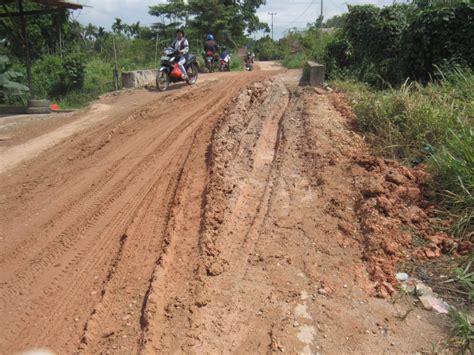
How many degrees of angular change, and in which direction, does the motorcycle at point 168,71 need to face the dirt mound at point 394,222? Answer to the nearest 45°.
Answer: approximately 45° to its left

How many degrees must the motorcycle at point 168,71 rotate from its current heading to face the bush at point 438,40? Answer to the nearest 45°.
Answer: approximately 90° to its left

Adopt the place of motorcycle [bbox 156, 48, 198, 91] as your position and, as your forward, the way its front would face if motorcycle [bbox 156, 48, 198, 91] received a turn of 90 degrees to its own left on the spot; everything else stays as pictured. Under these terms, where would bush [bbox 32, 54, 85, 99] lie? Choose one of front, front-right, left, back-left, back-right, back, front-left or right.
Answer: back

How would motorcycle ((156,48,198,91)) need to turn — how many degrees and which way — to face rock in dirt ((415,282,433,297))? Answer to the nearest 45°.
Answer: approximately 45° to its left

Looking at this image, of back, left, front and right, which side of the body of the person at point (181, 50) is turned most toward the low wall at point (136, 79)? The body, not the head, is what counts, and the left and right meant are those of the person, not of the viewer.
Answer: right

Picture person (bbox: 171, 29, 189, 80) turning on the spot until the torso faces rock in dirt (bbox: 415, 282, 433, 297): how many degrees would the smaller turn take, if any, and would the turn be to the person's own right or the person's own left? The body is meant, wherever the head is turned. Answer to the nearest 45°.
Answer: approximately 45° to the person's own left

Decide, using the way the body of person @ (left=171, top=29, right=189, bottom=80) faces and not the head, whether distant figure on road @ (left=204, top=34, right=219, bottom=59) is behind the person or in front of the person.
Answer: behind

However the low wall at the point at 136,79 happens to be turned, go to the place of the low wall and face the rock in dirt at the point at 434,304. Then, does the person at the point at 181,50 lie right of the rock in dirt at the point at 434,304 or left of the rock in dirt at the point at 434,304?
left

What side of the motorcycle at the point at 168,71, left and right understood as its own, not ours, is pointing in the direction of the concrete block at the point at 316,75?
back

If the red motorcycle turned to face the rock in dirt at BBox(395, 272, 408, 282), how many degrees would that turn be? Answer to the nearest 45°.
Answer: approximately 180°
